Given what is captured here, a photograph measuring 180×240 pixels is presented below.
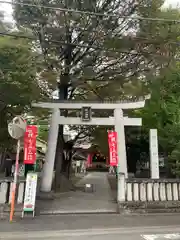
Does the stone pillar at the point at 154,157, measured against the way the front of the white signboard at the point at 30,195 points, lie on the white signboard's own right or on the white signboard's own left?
on the white signboard's own left

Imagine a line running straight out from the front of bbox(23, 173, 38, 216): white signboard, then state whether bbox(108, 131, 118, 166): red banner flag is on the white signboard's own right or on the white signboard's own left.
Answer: on the white signboard's own left

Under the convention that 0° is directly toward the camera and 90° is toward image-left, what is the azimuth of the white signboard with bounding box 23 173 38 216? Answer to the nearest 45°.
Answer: approximately 0°

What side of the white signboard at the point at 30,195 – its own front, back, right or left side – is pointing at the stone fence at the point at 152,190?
left
